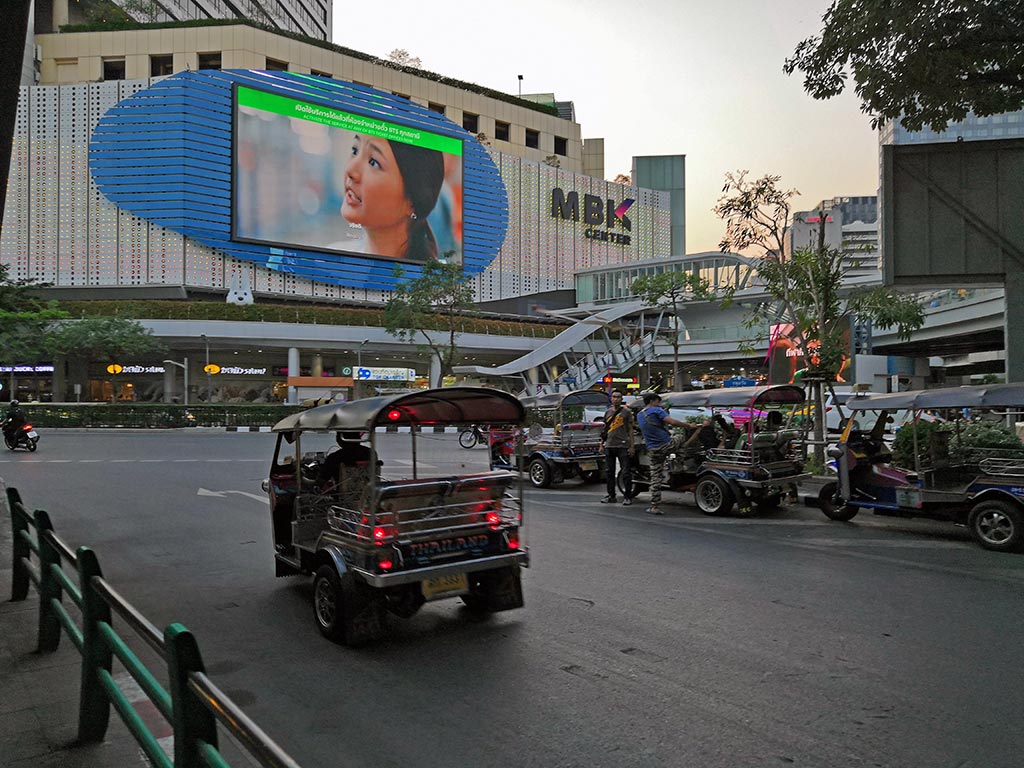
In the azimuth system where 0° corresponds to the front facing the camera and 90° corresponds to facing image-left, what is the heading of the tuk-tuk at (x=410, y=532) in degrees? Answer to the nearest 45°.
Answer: approximately 135°

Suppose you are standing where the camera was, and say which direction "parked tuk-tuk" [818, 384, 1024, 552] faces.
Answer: facing away from the viewer and to the left of the viewer

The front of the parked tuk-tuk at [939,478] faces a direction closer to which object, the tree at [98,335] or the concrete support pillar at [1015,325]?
the tree

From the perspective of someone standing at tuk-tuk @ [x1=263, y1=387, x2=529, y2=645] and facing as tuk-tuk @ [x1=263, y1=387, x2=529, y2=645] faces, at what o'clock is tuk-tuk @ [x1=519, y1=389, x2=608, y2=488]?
tuk-tuk @ [x1=519, y1=389, x2=608, y2=488] is roughly at 2 o'clock from tuk-tuk @ [x1=263, y1=387, x2=529, y2=645].

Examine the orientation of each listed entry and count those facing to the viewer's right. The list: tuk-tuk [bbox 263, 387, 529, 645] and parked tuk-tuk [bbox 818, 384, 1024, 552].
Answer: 0

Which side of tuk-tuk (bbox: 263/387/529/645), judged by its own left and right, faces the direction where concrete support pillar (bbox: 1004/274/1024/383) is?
right

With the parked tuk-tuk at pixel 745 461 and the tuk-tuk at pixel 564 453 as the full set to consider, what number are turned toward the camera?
0

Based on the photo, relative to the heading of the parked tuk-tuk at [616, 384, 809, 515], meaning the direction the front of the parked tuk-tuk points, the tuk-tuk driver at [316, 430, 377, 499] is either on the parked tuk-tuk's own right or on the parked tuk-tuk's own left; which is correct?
on the parked tuk-tuk's own left

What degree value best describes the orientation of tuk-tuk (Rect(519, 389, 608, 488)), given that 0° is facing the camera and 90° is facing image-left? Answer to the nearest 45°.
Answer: approximately 135°

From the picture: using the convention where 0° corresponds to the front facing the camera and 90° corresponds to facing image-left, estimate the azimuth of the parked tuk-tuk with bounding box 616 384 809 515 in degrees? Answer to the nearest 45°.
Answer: approximately 135°
